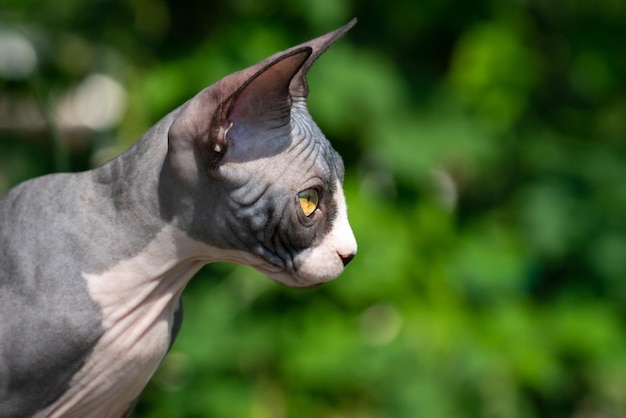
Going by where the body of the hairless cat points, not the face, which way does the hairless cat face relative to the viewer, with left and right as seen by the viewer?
facing to the right of the viewer
